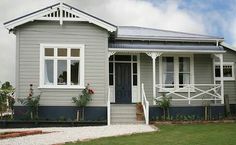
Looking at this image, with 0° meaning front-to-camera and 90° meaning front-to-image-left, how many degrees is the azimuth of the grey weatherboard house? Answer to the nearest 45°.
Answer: approximately 0°

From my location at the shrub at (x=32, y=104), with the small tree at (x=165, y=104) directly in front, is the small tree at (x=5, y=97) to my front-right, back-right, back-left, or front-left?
back-left

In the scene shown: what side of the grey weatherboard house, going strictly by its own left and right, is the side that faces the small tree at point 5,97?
right
